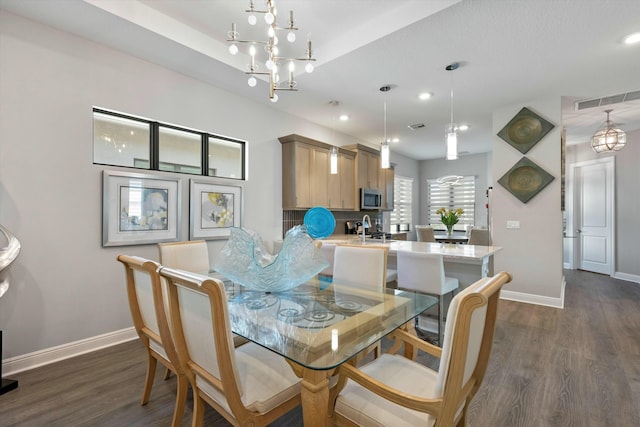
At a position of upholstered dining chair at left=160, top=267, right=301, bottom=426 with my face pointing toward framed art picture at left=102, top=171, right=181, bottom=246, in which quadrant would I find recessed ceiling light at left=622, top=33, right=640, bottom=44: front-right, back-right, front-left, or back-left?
back-right

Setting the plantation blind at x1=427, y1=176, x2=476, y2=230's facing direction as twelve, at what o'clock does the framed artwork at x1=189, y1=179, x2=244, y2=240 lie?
The framed artwork is roughly at 1 o'clock from the plantation blind.

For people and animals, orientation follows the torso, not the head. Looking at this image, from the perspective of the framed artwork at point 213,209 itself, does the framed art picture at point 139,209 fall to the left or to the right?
on its right

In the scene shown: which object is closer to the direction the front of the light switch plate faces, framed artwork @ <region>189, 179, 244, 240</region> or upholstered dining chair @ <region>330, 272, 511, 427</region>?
the upholstered dining chair

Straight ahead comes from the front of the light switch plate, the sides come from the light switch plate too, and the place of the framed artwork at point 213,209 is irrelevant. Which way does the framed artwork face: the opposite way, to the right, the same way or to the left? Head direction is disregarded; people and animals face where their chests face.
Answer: to the left

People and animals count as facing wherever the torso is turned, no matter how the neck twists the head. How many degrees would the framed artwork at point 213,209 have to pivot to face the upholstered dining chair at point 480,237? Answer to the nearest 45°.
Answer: approximately 45° to its left

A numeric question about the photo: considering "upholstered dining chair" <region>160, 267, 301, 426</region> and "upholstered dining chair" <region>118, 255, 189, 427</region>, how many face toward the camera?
0

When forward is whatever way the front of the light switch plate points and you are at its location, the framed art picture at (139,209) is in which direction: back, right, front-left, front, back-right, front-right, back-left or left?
front-right

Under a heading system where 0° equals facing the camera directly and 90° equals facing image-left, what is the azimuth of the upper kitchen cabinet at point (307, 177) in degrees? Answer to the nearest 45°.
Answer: approximately 315°

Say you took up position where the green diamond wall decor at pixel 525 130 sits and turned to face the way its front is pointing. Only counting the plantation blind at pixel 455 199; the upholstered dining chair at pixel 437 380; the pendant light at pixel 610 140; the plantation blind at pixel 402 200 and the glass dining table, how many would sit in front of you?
2

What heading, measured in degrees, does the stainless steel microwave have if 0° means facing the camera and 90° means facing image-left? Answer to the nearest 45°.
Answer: approximately 315°

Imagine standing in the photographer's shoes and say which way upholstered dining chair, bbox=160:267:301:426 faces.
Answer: facing away from the viewer and to the right of the viewer

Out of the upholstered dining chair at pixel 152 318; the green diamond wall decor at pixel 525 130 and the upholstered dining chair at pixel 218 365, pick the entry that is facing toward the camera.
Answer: the green diamond wall decor
